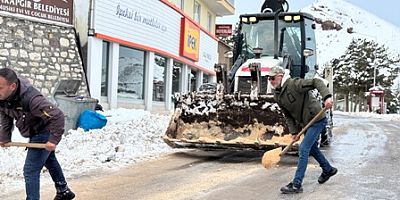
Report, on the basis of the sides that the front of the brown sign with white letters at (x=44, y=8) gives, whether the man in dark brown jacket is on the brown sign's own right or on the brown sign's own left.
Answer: on the brown sign's own right

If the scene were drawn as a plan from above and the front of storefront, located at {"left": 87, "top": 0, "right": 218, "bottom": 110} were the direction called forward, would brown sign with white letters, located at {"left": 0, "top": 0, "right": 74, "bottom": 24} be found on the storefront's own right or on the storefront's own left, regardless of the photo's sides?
on the storefront's own right

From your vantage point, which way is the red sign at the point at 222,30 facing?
toward the camera

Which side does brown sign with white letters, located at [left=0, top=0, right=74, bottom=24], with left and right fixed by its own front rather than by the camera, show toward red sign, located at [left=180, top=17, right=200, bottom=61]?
left

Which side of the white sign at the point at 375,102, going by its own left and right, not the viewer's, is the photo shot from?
front

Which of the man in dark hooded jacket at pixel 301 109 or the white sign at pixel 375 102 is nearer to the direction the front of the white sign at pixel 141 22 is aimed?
the man in dark hooded jacket

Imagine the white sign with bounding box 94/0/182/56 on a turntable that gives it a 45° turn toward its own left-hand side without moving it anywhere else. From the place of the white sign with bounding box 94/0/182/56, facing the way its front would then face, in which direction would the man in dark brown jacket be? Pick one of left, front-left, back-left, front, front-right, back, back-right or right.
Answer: right

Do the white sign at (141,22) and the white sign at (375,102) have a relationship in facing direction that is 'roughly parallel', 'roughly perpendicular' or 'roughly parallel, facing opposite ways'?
roughly perpendicular

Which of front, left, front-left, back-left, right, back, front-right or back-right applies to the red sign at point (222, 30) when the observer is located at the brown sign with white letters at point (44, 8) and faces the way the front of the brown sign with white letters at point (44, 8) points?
left

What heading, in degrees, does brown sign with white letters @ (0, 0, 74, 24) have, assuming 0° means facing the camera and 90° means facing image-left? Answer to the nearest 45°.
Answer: approximately 315°

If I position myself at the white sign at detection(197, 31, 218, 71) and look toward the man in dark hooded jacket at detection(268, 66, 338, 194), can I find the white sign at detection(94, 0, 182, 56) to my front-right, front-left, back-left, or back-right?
front-right

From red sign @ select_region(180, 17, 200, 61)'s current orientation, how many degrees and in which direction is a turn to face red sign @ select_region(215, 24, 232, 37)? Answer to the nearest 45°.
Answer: approximately 135° to its left

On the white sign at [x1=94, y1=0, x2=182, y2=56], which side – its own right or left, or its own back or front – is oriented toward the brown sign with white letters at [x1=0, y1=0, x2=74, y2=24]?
right
